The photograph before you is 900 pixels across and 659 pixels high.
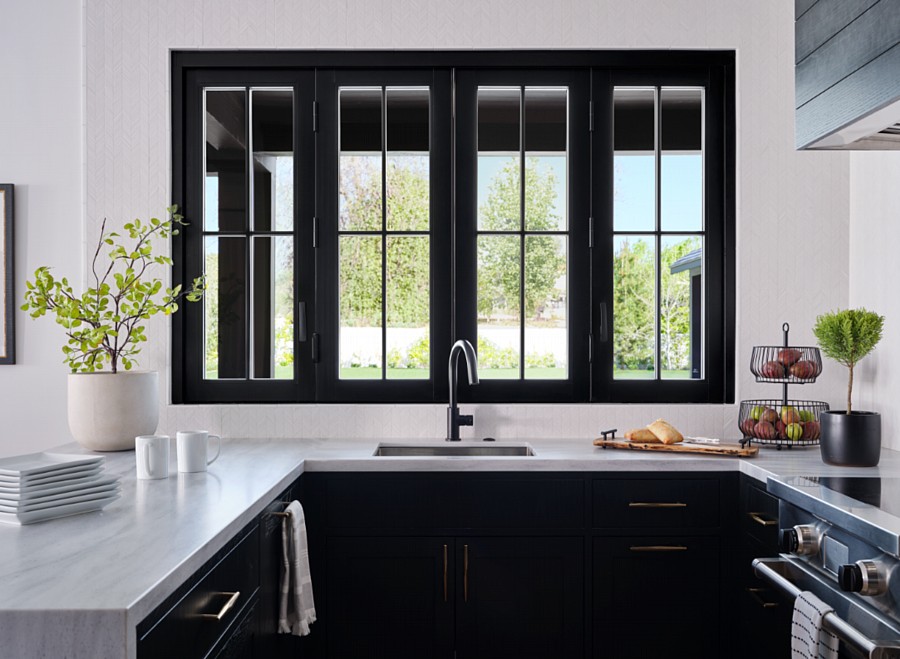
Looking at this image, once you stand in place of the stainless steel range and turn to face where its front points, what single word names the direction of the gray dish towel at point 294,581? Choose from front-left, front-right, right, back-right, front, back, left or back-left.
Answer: front-right

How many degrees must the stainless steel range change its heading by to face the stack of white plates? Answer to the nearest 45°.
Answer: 0° — it already faces it

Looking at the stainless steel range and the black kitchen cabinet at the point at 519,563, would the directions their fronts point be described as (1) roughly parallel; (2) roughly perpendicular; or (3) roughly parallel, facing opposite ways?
roughly perpendicular

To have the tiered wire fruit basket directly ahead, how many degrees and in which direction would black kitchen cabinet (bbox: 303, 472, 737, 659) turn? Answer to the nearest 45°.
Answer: approximately 90° to its left

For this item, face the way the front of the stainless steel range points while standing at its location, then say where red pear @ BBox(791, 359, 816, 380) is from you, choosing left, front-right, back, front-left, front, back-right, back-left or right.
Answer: back-right

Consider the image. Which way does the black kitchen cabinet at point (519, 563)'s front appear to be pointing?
toward the camera

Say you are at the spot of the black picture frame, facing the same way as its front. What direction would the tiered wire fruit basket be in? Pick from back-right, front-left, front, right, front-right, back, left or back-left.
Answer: front-left

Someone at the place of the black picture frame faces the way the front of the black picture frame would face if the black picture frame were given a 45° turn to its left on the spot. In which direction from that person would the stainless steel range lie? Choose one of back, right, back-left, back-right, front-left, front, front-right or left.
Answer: front

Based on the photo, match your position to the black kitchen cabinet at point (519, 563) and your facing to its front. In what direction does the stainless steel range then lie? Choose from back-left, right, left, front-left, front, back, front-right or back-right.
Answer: front-left

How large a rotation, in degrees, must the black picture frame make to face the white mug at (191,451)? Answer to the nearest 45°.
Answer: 0° — it already faces it

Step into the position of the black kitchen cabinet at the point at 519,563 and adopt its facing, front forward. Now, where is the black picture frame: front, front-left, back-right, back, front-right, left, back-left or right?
right

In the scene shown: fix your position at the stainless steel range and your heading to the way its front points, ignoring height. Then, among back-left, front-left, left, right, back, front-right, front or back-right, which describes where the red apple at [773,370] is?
back-right
